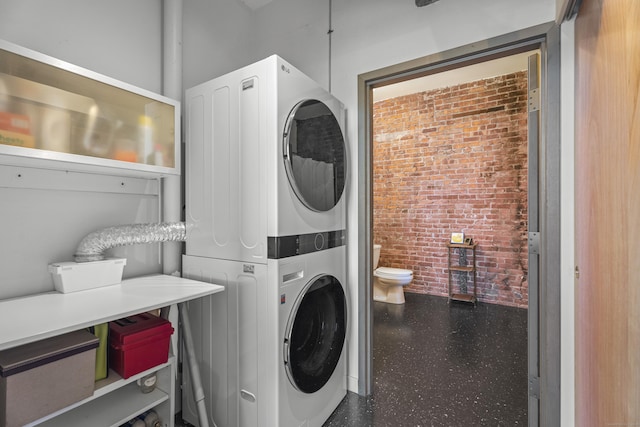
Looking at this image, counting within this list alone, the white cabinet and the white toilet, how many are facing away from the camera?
0

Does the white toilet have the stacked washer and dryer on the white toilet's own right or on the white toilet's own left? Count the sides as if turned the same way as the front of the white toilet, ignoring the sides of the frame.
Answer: on the white toilet's own right

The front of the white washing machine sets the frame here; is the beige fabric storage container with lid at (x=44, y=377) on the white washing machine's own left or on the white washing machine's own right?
on the white washing machine's own right

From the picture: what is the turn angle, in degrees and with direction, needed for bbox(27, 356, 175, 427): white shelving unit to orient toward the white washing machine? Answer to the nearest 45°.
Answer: approximately 45° to its left

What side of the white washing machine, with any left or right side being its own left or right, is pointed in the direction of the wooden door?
front

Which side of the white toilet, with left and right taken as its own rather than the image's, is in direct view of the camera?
right

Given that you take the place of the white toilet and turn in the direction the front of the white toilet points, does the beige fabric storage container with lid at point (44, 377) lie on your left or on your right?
on your right

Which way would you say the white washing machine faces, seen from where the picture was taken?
facing the viewer and to the right of the viewer

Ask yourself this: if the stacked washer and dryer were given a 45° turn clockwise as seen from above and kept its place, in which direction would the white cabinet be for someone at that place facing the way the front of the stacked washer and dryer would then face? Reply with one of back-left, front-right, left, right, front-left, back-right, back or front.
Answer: right

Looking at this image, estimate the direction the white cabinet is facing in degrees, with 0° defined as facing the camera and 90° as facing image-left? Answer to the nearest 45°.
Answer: approximately 315°

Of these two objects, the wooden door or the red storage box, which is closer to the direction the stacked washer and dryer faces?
the wooden door

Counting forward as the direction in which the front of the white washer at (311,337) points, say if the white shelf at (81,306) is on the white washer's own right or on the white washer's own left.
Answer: on the white washer's own right
